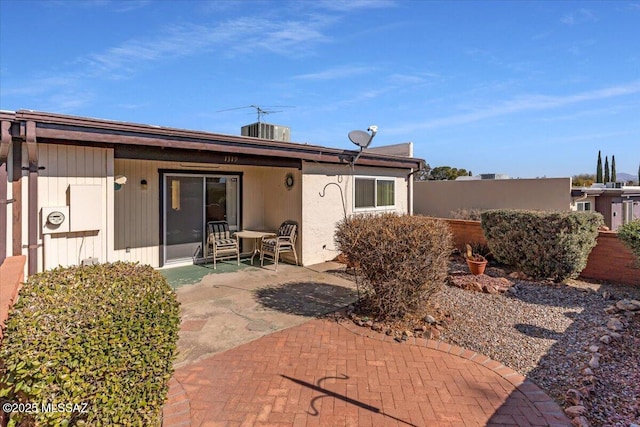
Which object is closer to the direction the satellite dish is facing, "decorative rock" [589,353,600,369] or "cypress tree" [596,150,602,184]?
the decorative rock

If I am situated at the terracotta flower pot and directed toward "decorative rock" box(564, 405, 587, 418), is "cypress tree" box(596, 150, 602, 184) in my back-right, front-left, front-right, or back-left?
back-left

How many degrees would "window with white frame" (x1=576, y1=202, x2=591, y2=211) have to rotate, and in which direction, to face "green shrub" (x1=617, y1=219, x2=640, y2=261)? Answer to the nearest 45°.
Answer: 0° — it already faces it

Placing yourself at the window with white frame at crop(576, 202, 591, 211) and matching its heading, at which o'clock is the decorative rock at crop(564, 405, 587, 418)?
The decorative rock is roughly at 12 o'clock from the window with white frame.

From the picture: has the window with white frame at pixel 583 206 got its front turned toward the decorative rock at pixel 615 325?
yes

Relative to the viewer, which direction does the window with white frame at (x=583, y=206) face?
toward the camera

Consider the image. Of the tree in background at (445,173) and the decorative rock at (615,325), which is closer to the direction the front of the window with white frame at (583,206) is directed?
the decorative rock

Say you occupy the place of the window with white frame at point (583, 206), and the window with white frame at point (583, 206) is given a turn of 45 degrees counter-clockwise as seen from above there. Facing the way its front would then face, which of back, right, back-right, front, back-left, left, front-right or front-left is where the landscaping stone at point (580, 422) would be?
front-right

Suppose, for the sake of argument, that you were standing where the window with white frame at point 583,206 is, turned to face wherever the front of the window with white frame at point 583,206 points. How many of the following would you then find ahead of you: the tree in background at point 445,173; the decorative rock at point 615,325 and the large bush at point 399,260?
2

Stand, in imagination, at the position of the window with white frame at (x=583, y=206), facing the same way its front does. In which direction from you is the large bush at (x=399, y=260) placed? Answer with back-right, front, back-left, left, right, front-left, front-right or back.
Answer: front

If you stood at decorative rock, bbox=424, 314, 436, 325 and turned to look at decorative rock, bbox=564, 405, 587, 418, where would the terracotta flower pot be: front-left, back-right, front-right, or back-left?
back-left

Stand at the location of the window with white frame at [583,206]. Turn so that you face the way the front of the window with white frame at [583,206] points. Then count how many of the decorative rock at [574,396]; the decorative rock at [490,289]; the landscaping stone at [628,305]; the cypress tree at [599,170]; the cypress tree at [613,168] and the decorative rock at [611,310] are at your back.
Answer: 2

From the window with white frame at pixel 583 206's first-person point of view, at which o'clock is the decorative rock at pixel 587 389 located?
The decorative rock is roughly at 12 o'clock from the window with white frame.

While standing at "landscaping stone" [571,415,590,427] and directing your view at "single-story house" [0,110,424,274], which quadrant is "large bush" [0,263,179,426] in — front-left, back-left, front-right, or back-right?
front-left

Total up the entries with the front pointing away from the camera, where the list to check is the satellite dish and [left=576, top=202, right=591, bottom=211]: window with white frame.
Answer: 0
